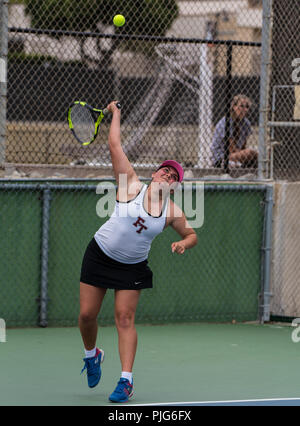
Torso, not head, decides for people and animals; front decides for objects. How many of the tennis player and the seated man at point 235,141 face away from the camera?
0

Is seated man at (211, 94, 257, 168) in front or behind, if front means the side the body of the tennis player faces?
behind

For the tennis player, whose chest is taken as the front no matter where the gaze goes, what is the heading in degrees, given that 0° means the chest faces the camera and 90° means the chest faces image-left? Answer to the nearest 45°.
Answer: approximately 0°
